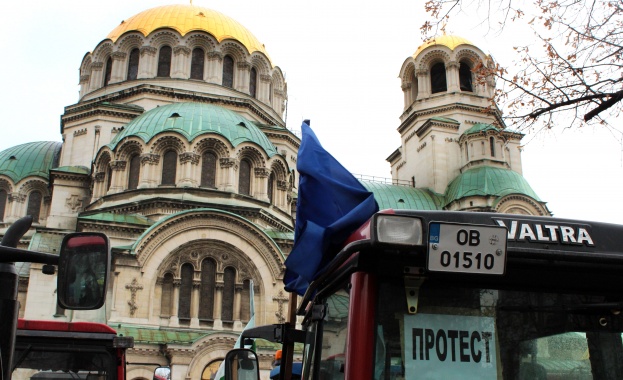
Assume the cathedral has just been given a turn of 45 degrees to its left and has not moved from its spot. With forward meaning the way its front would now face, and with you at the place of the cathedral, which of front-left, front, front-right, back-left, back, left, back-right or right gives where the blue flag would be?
back

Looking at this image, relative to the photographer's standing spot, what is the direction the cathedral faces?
facing away from the viewer and to the right of the viewer
